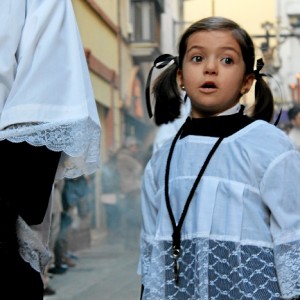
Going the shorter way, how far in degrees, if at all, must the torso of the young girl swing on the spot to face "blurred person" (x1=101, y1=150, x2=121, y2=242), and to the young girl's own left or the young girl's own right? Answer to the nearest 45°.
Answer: approximately 135° to the young girl's own right

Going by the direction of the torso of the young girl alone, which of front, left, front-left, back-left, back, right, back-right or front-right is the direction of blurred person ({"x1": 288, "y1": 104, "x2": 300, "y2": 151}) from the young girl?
back-right

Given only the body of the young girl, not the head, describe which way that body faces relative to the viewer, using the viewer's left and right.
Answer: facing the viewer and to the left of the viewer

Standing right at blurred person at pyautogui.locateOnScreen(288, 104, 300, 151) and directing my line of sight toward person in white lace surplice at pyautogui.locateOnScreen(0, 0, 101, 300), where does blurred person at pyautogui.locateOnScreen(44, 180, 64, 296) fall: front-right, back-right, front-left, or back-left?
front-right

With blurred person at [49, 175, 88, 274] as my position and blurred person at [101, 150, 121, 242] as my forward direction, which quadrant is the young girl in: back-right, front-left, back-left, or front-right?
back-right

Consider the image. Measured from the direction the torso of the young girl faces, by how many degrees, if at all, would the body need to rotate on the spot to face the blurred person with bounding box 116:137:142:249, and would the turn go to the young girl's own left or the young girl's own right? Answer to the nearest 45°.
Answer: approximately 135° to the young girl's own right

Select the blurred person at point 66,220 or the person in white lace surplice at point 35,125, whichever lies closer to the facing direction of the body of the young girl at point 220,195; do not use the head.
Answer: the person in white lace surplice

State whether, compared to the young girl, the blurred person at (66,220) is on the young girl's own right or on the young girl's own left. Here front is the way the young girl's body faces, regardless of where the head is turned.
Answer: on the young girl's own right

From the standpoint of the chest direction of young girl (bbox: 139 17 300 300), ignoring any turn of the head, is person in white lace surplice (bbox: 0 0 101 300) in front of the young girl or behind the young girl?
in front

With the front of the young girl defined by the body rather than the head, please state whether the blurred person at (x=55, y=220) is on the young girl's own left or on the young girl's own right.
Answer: on the young girl's own right
